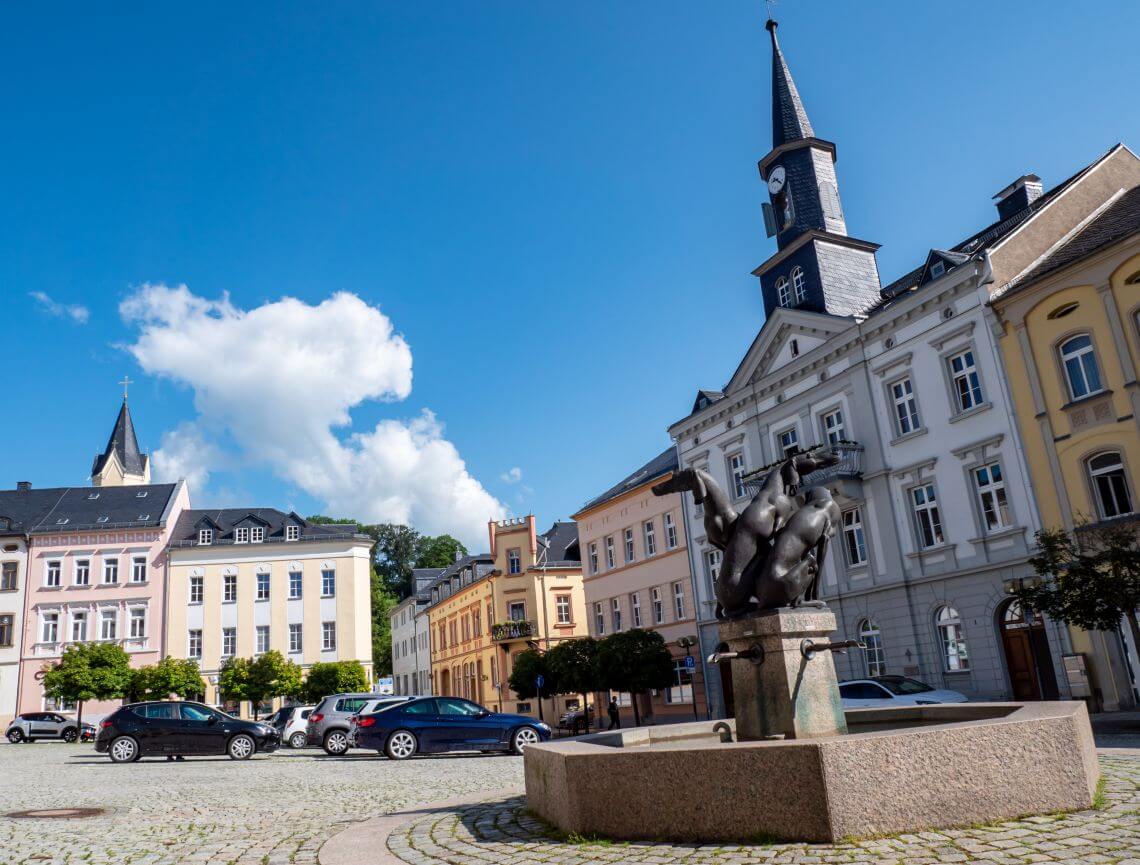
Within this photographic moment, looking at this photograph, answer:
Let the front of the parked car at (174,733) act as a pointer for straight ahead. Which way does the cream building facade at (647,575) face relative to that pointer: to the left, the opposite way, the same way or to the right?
the opposite way

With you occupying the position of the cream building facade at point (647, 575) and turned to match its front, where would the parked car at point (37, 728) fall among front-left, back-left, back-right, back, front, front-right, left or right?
front-right

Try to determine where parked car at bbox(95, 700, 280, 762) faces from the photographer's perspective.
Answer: facing to the right of the viewer

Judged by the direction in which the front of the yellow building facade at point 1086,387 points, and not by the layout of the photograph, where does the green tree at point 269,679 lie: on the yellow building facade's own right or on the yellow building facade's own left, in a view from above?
on the yellow building facade's own right

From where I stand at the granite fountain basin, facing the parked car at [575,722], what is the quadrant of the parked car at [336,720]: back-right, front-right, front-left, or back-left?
front-left

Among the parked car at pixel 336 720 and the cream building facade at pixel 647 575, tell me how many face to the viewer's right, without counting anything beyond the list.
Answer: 1

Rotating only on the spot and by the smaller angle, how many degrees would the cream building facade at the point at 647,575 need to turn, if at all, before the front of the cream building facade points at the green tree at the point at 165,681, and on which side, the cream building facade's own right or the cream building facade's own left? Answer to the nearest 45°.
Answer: approximately 45° to the cream building facade's own right

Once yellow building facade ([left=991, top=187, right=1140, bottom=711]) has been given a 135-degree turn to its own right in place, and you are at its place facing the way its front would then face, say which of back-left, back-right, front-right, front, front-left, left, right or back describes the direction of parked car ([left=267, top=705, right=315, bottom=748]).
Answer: left

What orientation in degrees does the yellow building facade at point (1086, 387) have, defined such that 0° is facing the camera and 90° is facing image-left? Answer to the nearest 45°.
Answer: approximately 45°

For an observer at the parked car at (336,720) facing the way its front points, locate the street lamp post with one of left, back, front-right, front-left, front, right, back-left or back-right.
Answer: front-left

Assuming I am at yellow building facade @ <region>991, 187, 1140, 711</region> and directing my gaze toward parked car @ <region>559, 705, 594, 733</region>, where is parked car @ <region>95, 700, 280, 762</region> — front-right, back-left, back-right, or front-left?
front-left

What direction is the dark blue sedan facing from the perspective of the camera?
to the viewer's right

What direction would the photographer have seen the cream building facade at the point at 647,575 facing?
facing the viewer and to the left of the viewer

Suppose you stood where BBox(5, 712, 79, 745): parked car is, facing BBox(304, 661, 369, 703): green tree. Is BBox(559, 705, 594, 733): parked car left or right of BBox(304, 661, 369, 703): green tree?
right
